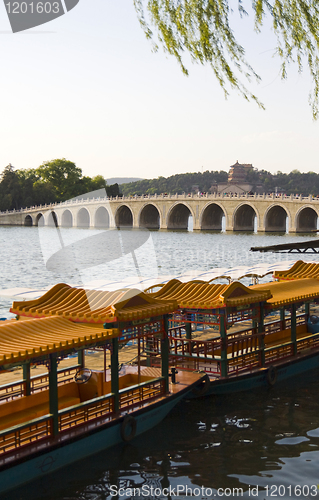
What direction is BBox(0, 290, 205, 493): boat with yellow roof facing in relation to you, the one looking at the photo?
facing away from the viewer and to the right of the viewer
